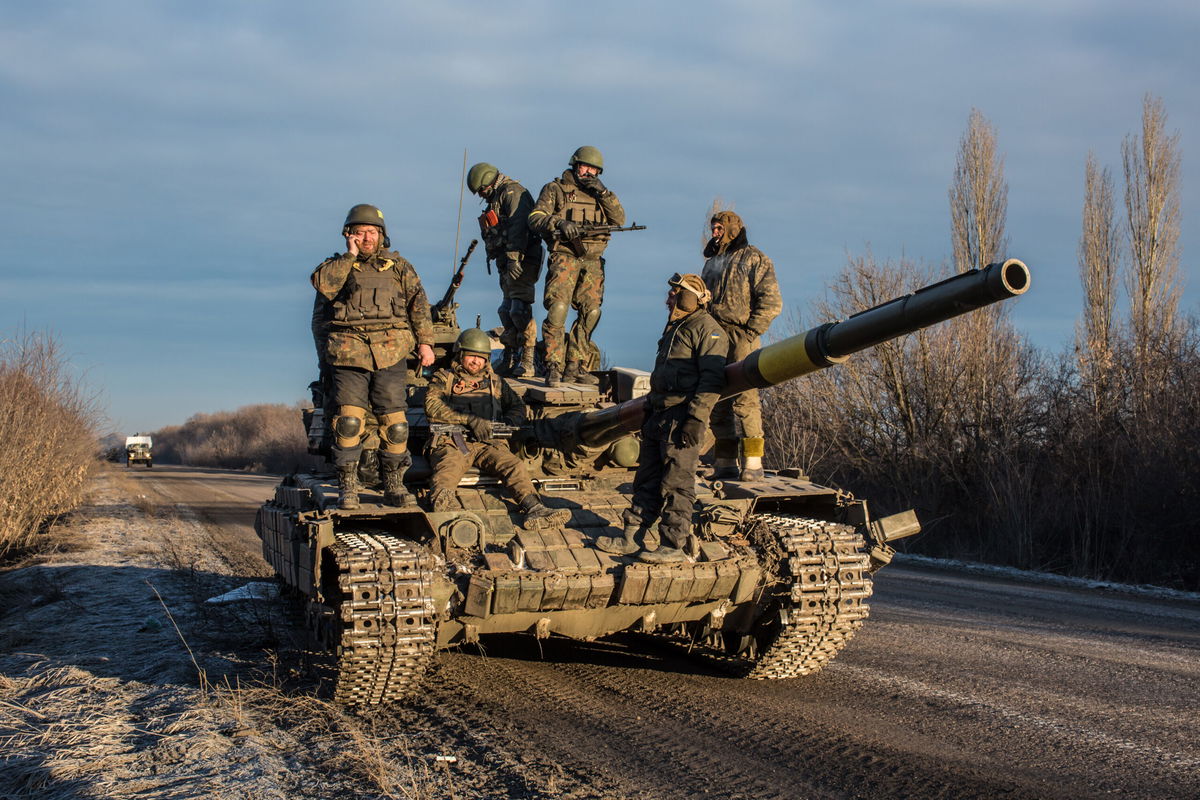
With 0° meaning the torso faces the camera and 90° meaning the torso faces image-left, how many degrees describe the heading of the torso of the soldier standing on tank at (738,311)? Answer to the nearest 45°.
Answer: approximately 45°

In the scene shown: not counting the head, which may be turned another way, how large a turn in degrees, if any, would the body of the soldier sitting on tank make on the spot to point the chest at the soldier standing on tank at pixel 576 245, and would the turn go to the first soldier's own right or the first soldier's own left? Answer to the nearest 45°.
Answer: approximately 180°

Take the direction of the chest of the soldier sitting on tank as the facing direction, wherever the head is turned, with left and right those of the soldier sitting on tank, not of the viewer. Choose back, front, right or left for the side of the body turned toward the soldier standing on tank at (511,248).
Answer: back

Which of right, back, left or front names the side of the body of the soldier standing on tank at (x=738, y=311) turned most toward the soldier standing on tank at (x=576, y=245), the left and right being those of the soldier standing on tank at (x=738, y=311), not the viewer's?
right

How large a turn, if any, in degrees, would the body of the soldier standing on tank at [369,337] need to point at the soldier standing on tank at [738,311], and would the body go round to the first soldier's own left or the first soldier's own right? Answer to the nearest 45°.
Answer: approximately 90° to the first soldier's own left

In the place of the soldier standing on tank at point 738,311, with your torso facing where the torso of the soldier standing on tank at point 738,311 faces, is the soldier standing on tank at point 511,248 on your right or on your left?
on your right

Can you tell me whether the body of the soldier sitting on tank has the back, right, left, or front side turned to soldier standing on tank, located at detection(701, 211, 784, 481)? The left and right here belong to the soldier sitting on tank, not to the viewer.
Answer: left

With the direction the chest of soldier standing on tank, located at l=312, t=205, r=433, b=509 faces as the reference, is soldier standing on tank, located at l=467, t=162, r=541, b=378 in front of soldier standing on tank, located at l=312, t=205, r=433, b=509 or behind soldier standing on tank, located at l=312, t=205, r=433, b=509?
behind
